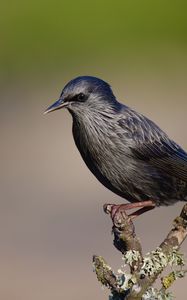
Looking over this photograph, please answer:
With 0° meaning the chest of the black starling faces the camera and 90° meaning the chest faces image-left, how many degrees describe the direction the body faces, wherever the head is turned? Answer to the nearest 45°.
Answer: approximately 90°
